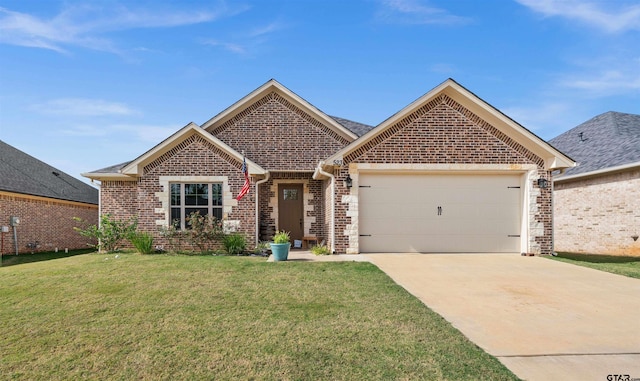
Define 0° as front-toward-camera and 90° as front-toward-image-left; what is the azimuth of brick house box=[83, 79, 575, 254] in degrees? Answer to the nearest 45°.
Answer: approximately 0°

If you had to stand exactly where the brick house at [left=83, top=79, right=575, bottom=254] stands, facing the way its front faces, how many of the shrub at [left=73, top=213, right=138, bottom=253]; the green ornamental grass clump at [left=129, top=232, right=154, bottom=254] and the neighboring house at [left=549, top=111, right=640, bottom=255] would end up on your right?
2

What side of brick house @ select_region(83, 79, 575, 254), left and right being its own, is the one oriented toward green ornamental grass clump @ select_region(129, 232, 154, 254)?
right
